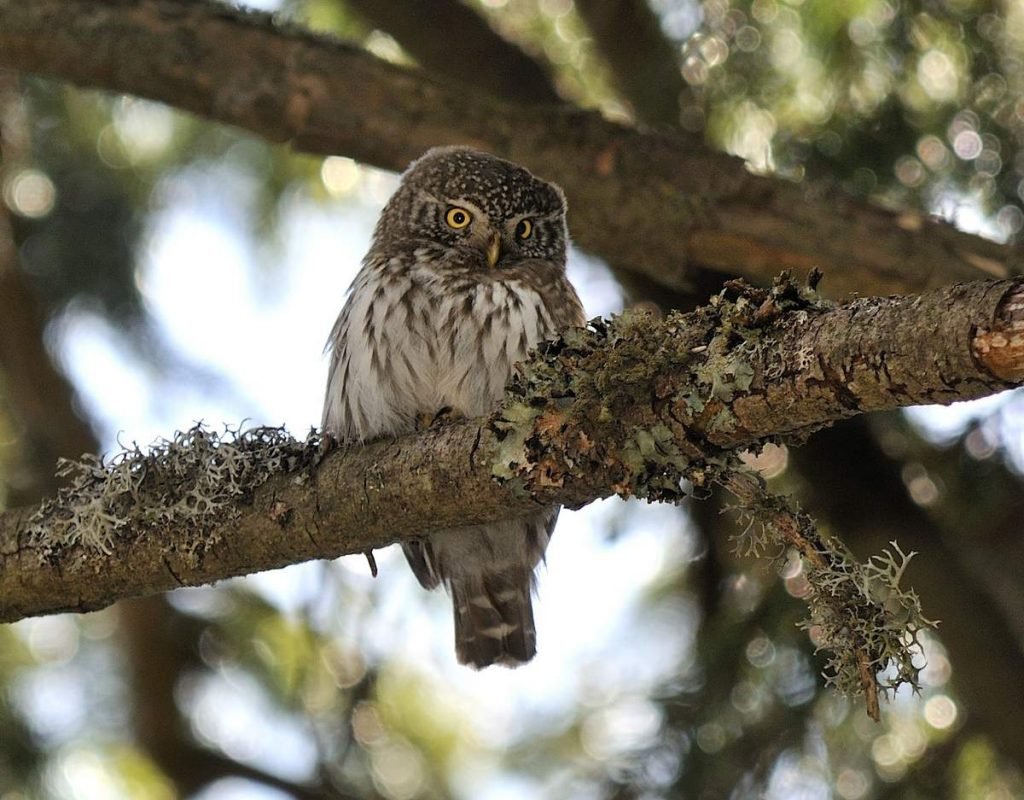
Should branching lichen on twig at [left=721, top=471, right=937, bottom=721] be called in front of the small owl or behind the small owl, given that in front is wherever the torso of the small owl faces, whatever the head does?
in front

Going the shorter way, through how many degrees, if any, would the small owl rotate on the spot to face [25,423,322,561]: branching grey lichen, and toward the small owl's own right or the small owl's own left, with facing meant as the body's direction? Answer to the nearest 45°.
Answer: approximately 45° to the small owl's own right

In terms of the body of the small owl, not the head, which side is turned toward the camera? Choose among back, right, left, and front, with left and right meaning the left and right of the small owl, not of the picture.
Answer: front
